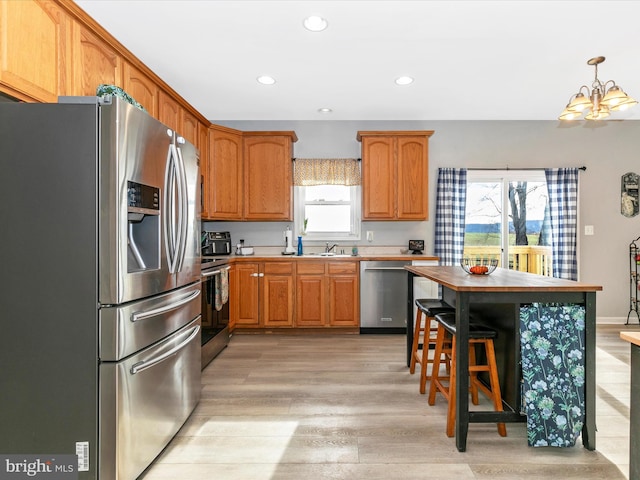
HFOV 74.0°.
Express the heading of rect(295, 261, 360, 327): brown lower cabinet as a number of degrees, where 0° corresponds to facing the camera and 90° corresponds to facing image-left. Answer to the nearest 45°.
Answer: approximately 0°

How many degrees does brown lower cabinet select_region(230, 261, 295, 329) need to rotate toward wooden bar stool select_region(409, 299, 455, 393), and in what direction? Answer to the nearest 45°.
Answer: approximately 45° to its left

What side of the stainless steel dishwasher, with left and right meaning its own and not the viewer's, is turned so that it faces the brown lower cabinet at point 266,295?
right

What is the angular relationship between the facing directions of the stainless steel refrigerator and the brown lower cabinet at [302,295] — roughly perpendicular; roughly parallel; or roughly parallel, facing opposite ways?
roughly perpendicular

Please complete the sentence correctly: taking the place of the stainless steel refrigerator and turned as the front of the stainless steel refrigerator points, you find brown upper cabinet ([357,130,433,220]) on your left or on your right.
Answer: on your left

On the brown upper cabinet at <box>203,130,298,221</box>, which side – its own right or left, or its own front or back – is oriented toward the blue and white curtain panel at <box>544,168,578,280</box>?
left

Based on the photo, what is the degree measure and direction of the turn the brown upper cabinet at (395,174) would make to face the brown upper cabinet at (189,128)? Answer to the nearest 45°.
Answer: approximately 45° to its right
